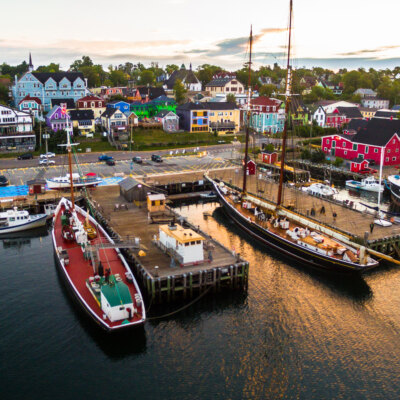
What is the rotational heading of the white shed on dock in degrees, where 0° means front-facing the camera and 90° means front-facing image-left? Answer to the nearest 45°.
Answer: approximately 315°

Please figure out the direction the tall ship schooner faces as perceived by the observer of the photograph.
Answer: facing away from the viewer and to the left of the viewer

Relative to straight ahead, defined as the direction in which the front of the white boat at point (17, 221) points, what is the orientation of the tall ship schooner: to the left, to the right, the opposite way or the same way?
to the left

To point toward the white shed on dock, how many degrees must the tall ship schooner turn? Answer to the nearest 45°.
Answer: approximately 90° to its left
